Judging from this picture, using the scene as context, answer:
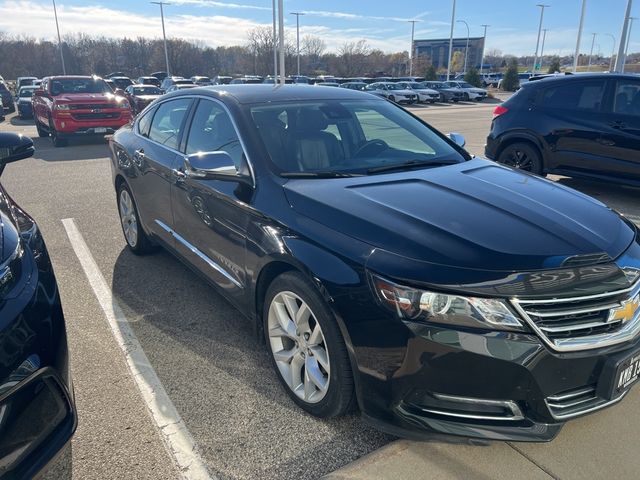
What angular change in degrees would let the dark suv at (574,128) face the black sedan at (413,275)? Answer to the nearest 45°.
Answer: approximately 90° to its right

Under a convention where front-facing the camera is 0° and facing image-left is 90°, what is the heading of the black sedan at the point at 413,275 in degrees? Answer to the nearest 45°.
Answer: approximately 315°

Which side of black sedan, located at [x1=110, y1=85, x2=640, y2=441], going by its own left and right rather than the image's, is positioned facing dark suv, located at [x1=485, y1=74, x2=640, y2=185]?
left

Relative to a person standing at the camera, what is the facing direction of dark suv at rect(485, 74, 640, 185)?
facing to the right of the viewer

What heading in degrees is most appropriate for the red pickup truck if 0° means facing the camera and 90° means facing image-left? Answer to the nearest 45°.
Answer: approximately 315°

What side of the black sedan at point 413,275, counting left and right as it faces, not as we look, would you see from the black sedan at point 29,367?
right
